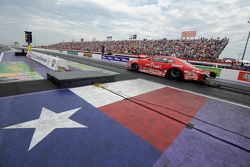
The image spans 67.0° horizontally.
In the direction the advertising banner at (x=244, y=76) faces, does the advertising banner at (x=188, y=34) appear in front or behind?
behind

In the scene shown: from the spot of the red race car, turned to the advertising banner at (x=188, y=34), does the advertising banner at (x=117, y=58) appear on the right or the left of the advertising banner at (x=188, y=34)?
left

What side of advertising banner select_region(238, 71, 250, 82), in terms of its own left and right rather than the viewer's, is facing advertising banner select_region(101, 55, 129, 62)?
right

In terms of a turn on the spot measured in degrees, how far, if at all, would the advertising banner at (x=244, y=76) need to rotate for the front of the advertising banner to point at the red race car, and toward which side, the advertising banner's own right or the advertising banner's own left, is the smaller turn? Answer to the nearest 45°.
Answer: approximately 45° to the advertising banner's own right

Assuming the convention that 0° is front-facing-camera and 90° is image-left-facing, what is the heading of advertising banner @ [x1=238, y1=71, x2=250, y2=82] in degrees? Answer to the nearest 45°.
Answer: approximately 0°
